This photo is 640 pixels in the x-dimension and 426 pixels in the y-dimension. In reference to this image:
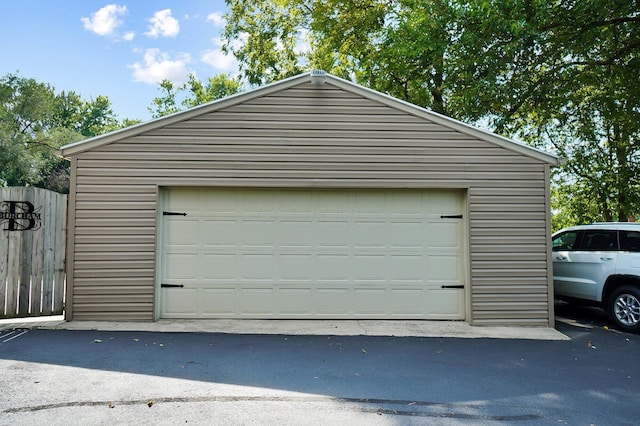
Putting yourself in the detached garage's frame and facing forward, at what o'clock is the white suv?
The white suv is roughly at 9 o'clock from the detached garage.

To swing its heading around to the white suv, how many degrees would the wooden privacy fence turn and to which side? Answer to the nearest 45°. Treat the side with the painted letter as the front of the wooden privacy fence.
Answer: approximately 45° to its left

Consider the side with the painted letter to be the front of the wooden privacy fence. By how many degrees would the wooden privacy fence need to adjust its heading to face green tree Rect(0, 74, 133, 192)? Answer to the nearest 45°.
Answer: approximately 180°

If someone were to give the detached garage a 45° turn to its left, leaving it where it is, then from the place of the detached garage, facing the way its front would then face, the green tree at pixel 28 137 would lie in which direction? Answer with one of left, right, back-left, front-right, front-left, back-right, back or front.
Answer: back

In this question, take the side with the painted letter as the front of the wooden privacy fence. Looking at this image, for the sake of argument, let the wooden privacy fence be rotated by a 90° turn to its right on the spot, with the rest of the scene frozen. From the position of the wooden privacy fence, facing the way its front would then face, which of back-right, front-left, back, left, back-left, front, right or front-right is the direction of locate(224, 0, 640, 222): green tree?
back

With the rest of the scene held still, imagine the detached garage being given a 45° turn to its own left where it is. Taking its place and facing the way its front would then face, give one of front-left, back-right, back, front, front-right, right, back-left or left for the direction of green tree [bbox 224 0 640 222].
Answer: left

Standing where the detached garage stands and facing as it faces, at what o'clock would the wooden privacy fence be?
The wooden privacy fence is roughly at 3 o'clock from the detached garage.

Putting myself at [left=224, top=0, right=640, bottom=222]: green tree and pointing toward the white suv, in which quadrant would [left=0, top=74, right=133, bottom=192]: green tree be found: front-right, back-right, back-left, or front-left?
back-right

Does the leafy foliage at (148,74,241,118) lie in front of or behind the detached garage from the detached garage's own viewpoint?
behind

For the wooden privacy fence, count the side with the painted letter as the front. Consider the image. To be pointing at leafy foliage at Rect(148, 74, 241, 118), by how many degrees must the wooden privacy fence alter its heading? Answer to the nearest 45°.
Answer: approximately 180°

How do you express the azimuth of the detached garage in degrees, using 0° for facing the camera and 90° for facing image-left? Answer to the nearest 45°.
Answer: approximately 0°

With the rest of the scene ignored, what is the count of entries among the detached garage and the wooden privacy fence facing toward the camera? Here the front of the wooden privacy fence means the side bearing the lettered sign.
2
